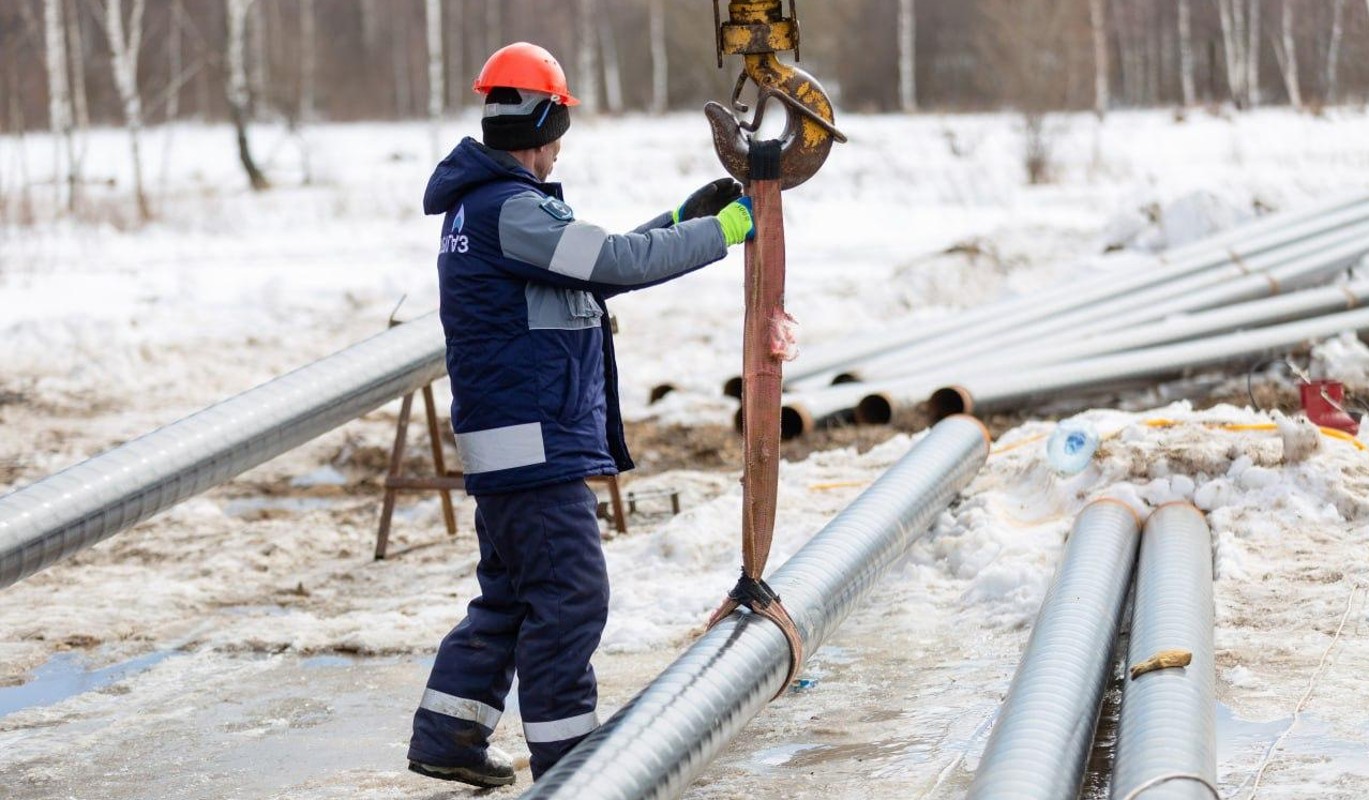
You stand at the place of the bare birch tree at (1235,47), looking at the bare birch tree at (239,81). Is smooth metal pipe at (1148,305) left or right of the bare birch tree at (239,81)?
left

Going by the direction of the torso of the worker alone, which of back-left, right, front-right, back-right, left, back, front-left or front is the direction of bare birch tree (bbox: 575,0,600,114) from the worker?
front-left

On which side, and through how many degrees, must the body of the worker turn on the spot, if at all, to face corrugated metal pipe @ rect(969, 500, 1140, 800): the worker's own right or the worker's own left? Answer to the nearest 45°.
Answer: approximately 45° to the worker's own right

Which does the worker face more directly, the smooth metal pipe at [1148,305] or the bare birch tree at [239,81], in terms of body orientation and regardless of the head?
the smooth metal pipe

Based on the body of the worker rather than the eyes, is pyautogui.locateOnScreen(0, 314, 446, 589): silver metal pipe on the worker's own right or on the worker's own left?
on the worker's own left

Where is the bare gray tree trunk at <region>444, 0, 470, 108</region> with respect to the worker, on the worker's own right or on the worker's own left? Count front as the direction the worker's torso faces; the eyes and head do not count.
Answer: on the worker's own left

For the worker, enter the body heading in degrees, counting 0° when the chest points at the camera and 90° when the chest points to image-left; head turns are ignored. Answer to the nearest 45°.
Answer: approximately 225°

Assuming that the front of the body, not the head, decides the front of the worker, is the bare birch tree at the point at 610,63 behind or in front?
in front

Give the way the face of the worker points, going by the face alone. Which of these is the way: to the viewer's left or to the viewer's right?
to the viewer's right

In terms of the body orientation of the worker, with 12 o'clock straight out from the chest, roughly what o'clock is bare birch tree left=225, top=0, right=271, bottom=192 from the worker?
The bare birch tree is roughly at 10 o'clock from the worker.
